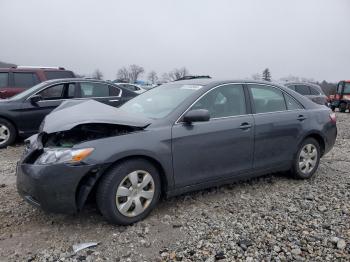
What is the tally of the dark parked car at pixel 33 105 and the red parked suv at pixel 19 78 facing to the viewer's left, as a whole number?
2

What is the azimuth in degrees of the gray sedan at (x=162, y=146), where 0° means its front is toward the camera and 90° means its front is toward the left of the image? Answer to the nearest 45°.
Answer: approximately 45°

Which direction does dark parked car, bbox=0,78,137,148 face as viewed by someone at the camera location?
facing to the left of the viewer

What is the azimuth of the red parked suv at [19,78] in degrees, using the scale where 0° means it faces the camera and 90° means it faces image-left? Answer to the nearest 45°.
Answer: approximately 90°

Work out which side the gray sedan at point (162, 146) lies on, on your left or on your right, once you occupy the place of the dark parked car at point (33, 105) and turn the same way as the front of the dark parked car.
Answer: on your left

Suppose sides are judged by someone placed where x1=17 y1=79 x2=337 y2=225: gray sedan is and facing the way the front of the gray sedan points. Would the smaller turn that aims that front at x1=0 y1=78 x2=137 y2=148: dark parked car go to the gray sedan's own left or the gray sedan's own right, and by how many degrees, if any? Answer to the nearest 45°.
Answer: approximately 90° to the gray sedan's own right

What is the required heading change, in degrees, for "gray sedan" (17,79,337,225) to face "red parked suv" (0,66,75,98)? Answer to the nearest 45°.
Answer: approximately 90° to its right

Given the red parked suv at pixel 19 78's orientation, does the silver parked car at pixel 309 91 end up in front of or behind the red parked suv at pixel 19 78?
behind

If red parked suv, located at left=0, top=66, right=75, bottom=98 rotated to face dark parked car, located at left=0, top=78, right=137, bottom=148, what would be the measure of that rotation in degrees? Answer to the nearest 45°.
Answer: approximately 90° to its left

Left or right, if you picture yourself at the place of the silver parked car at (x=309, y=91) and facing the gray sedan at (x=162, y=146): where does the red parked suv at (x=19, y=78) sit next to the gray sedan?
right
